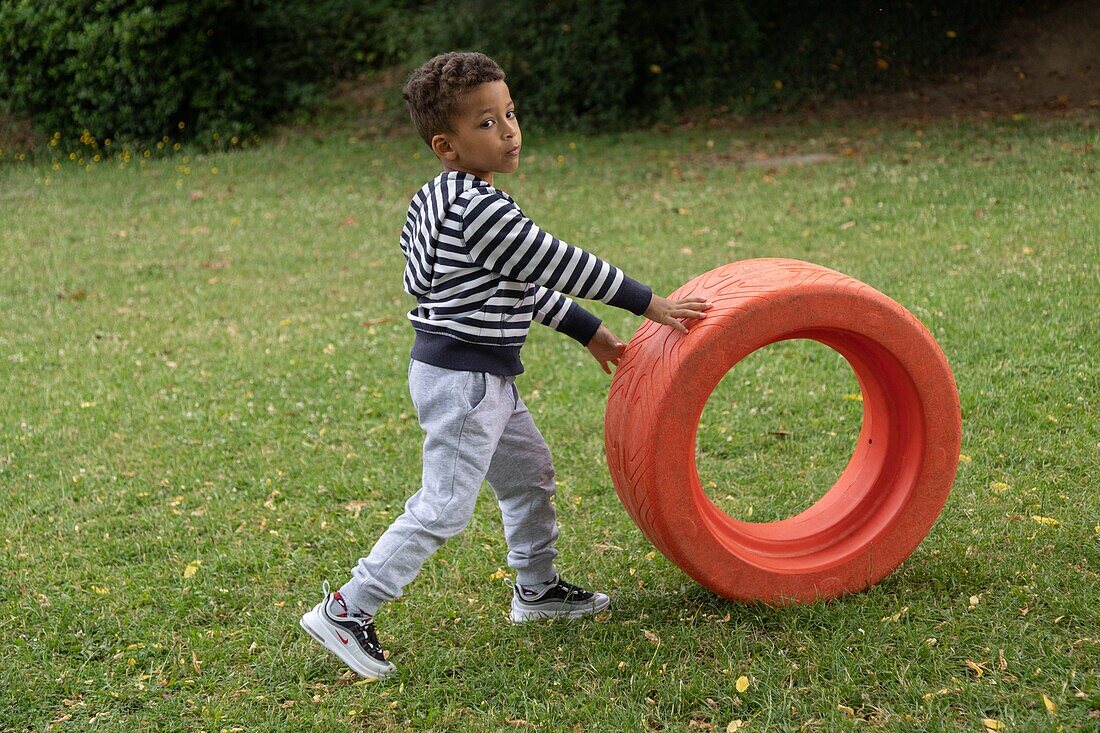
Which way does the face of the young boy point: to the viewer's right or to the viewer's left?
to the viewer's right

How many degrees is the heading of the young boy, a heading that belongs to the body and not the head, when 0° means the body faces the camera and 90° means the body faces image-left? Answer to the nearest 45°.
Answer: approximately 270°

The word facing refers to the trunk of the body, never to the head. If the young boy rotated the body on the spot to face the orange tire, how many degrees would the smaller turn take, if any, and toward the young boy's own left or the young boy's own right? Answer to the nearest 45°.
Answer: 0° — they already face it

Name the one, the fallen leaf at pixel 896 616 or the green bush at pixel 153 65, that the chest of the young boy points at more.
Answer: the fallen leaf

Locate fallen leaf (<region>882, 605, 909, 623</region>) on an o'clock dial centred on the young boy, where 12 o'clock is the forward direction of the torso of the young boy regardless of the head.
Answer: The fallen leaf is roughly at 12 o'clock from the young boy.
